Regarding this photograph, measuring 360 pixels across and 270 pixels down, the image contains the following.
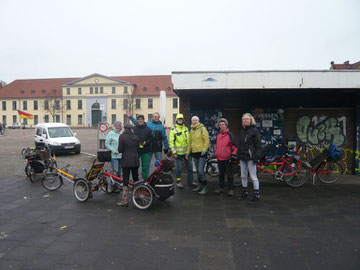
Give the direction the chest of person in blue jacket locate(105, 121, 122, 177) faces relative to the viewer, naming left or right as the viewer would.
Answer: facing the viewer and to the right of the viewer

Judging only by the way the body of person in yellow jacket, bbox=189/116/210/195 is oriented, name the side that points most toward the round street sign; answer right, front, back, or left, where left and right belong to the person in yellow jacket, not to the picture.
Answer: right

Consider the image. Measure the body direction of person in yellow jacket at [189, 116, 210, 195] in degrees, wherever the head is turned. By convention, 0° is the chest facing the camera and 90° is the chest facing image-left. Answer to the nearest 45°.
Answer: approximately 45°

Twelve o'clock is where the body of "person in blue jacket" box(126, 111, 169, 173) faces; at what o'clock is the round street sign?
The round street sign is roughly at 5 o'clock from the person in blue jacket.

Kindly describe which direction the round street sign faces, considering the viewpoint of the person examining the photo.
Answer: facing the viewer

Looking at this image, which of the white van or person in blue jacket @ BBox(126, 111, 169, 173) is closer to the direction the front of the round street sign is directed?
the person in blue jacket

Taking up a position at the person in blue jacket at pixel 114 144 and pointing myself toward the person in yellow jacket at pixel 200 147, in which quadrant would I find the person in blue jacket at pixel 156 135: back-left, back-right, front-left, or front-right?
front-left

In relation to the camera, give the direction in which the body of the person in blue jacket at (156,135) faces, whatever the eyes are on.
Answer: toward the camera

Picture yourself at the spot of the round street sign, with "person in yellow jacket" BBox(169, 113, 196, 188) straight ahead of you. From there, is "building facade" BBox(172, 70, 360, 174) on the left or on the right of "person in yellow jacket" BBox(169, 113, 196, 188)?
left

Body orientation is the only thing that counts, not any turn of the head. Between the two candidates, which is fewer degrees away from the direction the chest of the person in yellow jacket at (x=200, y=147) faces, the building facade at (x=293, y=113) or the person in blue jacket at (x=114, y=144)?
the person in blue jacket

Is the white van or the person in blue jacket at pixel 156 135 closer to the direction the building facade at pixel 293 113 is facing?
the person in blue jacket
